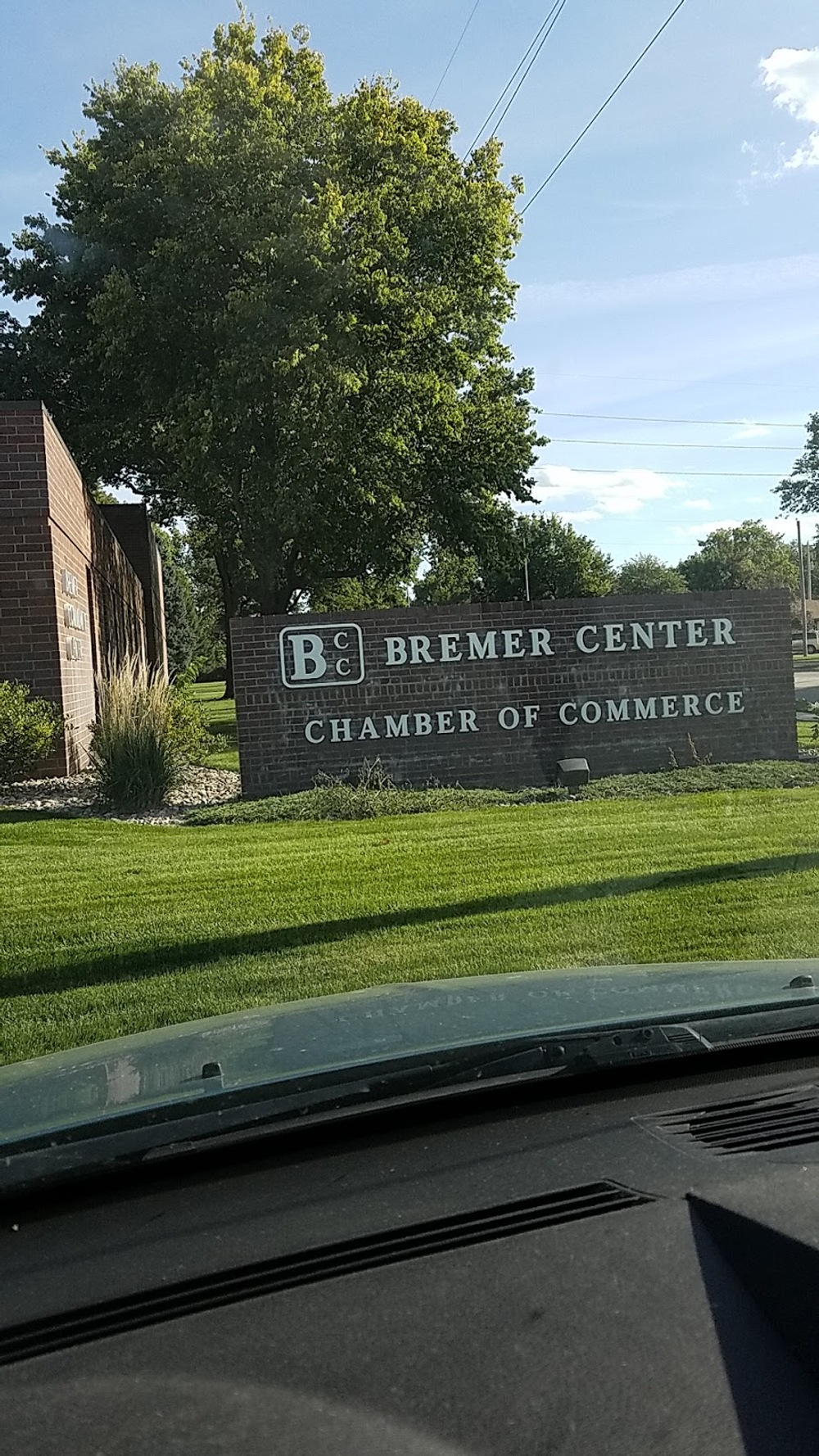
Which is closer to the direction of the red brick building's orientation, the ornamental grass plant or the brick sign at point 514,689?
the brick sign

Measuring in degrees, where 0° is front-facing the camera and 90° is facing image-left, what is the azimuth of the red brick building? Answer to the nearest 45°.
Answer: approximately 270°

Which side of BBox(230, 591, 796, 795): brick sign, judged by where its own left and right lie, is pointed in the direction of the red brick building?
right

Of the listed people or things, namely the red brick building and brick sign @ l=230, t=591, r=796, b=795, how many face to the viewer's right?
1

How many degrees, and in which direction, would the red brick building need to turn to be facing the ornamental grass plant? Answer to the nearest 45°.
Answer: approximately 45° to its right

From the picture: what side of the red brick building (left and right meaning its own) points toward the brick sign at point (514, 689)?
front

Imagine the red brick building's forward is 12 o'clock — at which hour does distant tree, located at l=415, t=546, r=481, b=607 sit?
The distant tree is roughly at 10 o'clock from the red brick building.

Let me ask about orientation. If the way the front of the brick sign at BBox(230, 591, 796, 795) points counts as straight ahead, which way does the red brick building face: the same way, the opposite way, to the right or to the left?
to the left

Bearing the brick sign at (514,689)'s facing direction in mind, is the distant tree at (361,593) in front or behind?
behind

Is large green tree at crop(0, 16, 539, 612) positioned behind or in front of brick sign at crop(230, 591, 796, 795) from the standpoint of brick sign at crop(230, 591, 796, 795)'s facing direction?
behind
